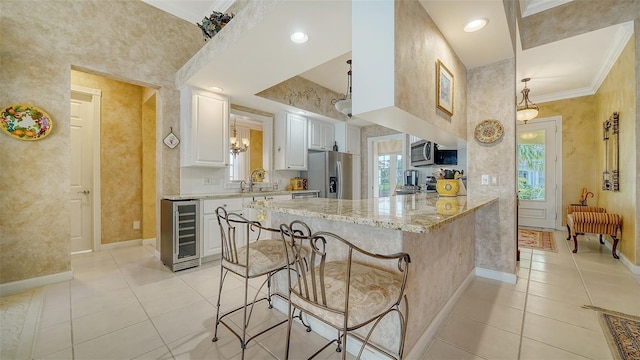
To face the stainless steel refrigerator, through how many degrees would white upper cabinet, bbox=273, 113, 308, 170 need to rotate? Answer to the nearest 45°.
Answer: approximately 45° to its left

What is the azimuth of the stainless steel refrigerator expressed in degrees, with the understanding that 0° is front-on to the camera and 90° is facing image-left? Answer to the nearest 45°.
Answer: approximately 315°

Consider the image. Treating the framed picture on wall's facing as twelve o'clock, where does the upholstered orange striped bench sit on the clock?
The upholstered orange striped bench is roughly at 9 o'clock from the framed picture on wall.

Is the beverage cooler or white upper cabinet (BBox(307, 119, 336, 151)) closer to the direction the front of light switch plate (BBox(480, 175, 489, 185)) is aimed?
the beverage cooler

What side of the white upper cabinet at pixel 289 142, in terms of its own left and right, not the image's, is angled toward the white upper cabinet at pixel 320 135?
left
